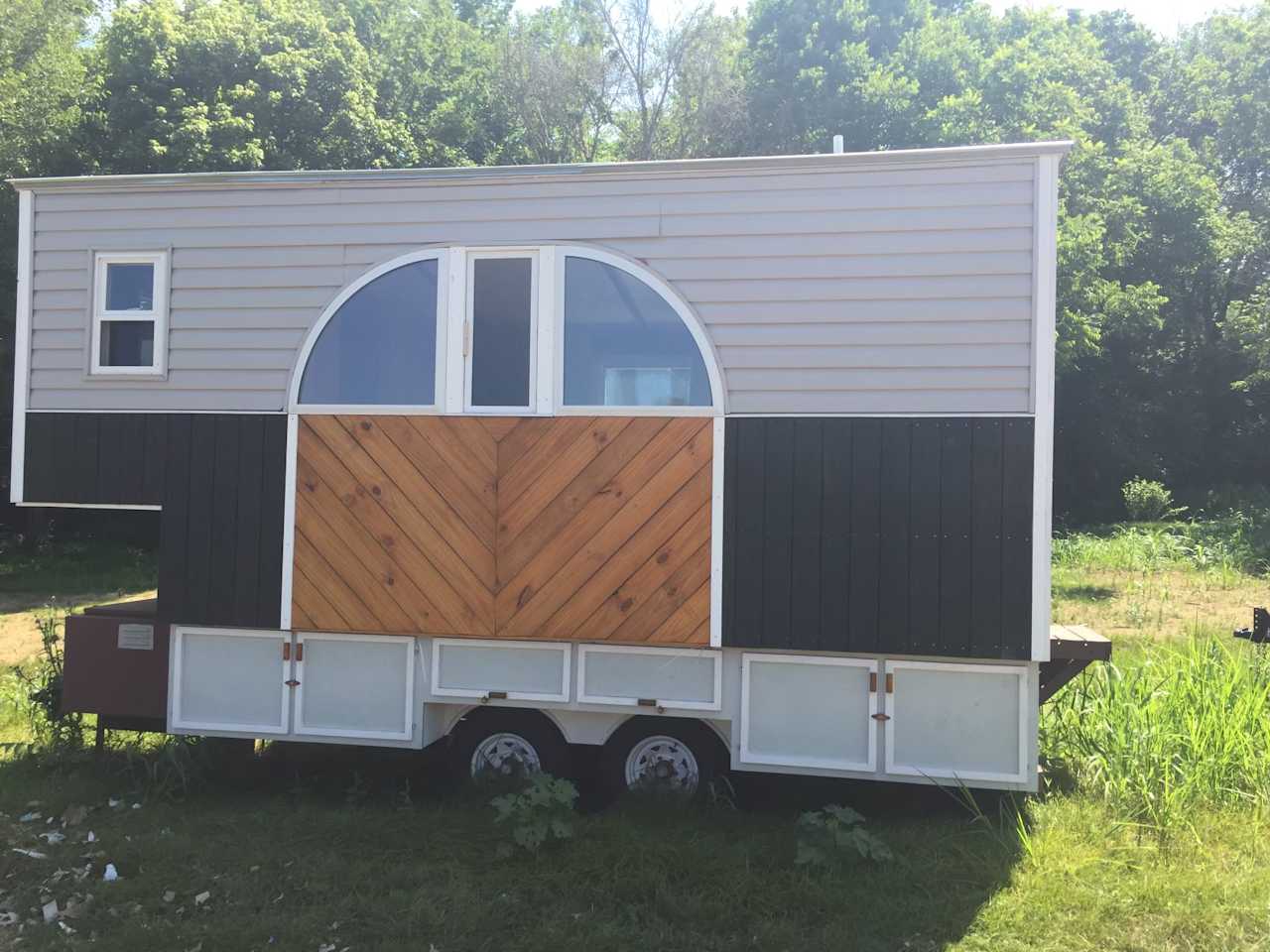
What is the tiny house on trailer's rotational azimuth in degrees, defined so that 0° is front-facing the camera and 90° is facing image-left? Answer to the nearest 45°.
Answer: approximately 90°

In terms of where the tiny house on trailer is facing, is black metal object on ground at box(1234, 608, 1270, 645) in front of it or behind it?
behind
